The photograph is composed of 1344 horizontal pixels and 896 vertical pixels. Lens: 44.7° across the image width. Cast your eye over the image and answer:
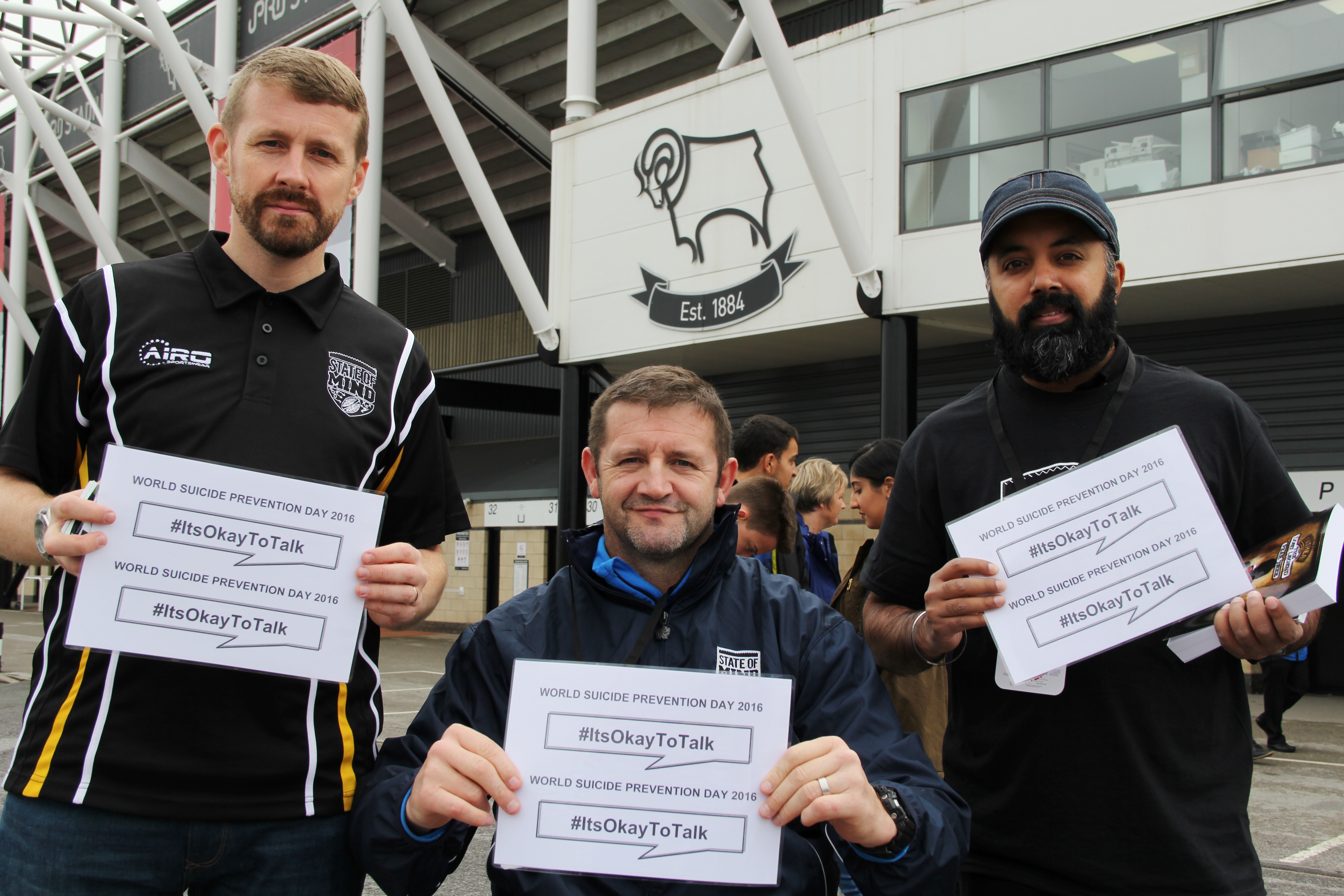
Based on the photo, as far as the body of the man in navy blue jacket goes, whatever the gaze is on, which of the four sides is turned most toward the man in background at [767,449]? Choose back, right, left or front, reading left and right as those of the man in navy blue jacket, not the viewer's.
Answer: back

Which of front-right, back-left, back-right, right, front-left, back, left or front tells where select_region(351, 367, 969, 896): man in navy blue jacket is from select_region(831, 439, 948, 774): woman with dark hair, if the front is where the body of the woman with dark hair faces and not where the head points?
left

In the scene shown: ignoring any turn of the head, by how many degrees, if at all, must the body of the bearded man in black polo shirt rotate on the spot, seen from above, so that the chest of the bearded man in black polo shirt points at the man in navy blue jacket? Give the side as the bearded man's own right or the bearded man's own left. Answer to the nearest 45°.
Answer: approximately 90° to the bearded man's own left

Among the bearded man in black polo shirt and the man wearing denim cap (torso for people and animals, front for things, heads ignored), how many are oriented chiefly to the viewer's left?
0

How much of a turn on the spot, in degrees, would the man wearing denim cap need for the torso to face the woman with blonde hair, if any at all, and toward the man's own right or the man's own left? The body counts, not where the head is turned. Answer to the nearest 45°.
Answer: approximately 180°

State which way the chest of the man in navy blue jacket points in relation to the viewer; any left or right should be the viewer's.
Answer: facing the viewer

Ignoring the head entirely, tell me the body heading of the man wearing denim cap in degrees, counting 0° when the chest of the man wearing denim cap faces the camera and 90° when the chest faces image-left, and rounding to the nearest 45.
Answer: approximately 0°

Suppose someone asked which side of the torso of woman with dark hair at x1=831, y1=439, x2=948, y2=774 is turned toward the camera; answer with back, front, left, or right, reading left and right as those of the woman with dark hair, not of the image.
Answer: left

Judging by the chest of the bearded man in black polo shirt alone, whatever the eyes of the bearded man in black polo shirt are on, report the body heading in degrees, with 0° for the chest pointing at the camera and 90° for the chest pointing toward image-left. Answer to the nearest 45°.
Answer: approximately 0°
